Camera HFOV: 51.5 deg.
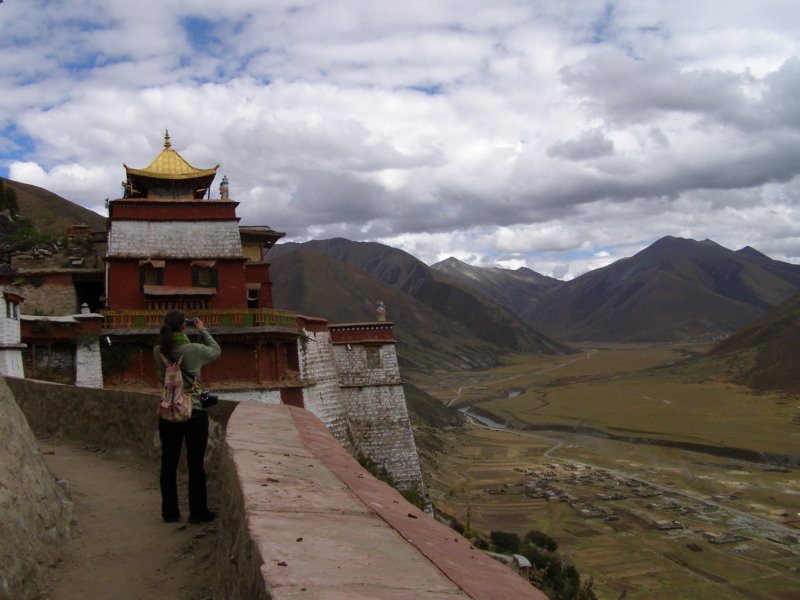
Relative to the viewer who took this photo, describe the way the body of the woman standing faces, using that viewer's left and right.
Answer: facing away from the viewer and to the right of the viewer

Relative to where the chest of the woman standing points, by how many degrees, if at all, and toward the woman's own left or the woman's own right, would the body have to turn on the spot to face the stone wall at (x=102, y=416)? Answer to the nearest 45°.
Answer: approximately 45° to the woman's own left

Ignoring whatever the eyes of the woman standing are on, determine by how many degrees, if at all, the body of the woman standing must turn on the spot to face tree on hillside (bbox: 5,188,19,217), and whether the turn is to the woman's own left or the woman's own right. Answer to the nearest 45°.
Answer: approximately 45° to the woman's own left

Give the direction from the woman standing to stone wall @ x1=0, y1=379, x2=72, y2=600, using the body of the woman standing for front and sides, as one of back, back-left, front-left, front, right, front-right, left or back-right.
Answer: back

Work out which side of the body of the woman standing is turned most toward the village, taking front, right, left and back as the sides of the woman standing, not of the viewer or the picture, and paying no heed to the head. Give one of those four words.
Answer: front

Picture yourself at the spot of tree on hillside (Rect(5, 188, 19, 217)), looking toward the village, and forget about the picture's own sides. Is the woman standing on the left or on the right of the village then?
right
